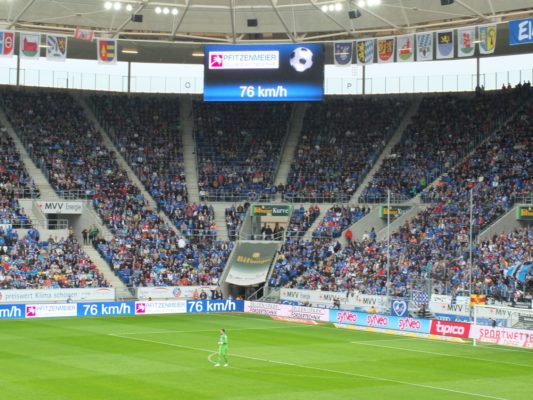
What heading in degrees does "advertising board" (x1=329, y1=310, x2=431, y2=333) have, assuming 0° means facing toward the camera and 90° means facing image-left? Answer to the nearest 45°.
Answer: approximately 45°

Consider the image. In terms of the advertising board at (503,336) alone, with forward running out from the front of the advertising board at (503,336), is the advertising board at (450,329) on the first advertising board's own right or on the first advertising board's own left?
on the first advertising board's own right

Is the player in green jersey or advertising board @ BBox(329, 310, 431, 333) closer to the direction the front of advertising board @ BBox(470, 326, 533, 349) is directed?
the player in green jersey

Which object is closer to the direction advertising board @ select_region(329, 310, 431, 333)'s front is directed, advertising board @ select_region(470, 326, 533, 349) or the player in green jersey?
the player in green jersey

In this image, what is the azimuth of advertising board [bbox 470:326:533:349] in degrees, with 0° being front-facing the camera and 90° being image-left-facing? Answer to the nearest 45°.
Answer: approximately 45°

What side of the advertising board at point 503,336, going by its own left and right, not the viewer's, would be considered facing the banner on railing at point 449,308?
right

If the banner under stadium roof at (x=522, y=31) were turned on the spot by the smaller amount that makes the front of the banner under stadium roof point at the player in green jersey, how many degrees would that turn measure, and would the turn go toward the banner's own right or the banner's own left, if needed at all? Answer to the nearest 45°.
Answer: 0° — it already faces them
